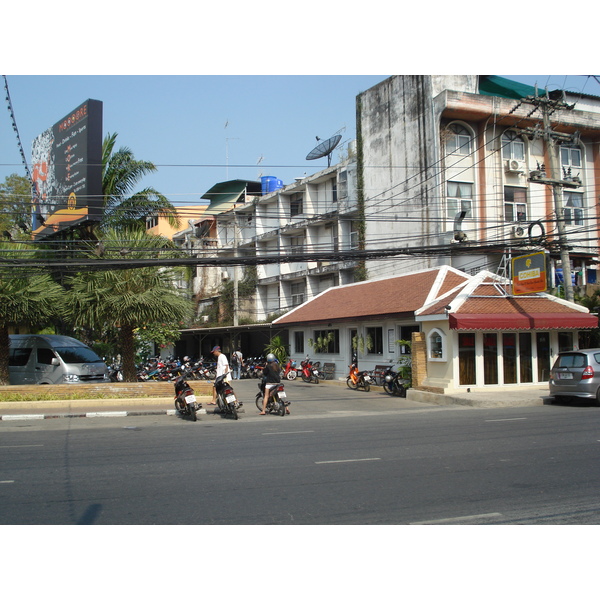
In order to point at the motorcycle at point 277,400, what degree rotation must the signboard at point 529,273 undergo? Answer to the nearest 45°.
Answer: approximately 45° to its right

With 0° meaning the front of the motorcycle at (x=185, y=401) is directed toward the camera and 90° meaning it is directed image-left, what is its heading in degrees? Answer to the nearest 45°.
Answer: approximately 135°

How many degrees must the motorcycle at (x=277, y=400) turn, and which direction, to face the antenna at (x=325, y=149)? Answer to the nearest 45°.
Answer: approximately 45° to its right

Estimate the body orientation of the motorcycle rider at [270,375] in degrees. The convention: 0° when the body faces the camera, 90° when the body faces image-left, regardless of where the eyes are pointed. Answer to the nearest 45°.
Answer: approximately 135°

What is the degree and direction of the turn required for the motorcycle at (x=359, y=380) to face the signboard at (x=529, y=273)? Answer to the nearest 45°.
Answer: approximately 180°

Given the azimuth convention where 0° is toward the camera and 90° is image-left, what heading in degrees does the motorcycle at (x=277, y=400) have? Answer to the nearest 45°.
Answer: approximately 135°

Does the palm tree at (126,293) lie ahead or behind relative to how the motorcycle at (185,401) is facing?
ahead

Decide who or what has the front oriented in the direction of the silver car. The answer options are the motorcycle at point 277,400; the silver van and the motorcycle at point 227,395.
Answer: the silver van

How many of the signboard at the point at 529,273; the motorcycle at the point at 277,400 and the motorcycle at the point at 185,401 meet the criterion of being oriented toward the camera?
1

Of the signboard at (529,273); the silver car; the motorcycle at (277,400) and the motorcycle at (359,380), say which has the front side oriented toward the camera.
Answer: the signboard

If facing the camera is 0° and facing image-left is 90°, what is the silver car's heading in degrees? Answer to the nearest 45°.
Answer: approximately 225°

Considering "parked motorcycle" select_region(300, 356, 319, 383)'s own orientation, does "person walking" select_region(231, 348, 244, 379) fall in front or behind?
in front
